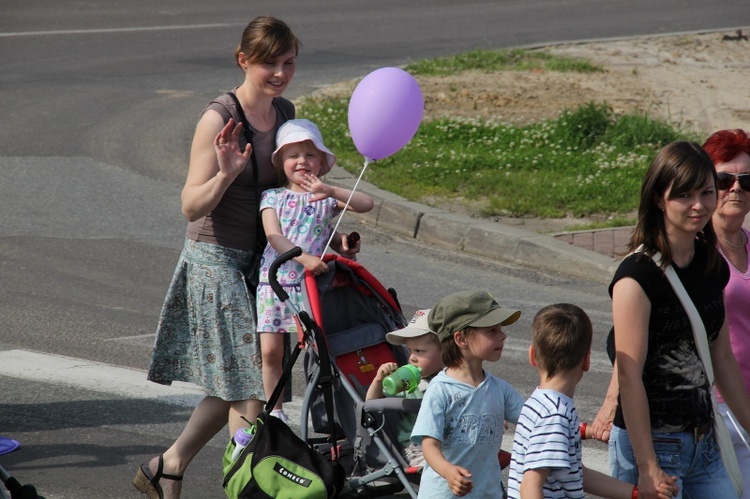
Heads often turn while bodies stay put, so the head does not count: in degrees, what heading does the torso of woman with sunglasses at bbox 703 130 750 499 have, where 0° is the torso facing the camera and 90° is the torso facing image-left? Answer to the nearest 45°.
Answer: approximately 0°

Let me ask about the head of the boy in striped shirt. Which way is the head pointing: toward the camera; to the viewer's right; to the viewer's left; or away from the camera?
away from the camera

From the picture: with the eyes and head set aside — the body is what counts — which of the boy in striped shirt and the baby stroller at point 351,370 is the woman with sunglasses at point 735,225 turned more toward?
the boy in striped shirt

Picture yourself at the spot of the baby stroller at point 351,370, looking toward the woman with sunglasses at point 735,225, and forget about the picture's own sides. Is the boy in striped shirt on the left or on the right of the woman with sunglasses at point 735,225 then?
right

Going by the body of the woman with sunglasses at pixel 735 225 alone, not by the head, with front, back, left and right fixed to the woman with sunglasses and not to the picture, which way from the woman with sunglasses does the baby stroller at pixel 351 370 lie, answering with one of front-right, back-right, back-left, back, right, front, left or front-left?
right

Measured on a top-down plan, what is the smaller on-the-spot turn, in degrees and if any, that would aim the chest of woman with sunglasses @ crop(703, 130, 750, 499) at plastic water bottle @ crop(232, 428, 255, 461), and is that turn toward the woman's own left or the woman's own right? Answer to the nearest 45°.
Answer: approximately 90° to the woman's own right

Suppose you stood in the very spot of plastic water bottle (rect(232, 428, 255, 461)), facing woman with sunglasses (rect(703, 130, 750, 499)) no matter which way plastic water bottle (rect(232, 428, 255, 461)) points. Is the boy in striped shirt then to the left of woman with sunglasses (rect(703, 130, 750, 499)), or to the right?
right
